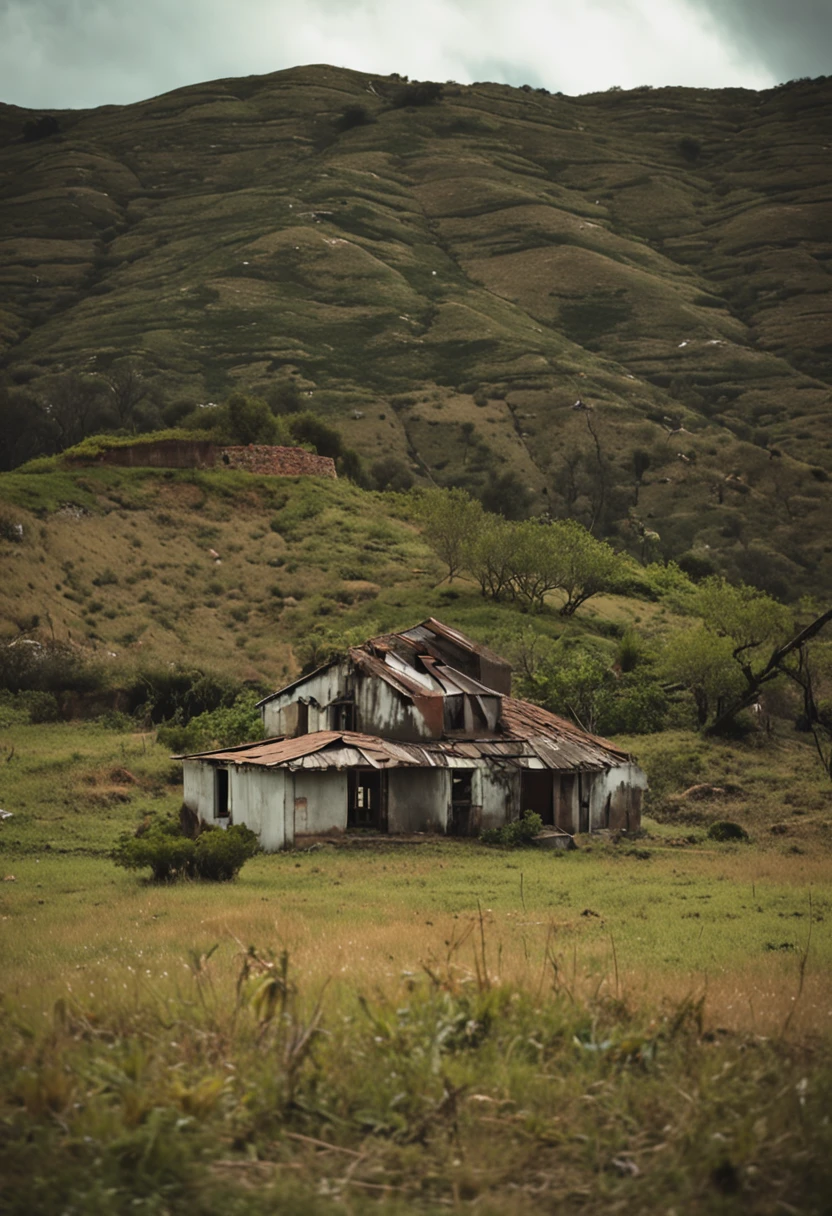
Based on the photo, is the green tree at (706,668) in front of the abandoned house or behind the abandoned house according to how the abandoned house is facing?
behind

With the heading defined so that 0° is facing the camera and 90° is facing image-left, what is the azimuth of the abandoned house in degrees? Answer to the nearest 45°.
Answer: approximately 0°

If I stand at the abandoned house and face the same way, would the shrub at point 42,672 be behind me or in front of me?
behind

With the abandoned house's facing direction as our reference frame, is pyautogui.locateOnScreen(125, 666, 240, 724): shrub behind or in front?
behind

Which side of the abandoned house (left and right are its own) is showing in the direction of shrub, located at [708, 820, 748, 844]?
left

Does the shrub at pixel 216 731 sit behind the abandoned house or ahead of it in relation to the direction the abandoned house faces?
behind

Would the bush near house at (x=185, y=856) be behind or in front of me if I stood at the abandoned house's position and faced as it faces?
in front

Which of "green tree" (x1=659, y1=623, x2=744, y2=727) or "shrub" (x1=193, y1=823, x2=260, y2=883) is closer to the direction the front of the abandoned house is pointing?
the shrub

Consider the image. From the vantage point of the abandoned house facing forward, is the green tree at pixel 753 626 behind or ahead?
behind

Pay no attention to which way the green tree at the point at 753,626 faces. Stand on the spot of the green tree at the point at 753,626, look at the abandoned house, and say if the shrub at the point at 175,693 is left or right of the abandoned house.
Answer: right
